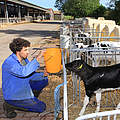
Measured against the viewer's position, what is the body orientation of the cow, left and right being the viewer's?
facing to the left of the viewer

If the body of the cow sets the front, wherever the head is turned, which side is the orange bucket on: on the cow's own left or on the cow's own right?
on the cow's own right
